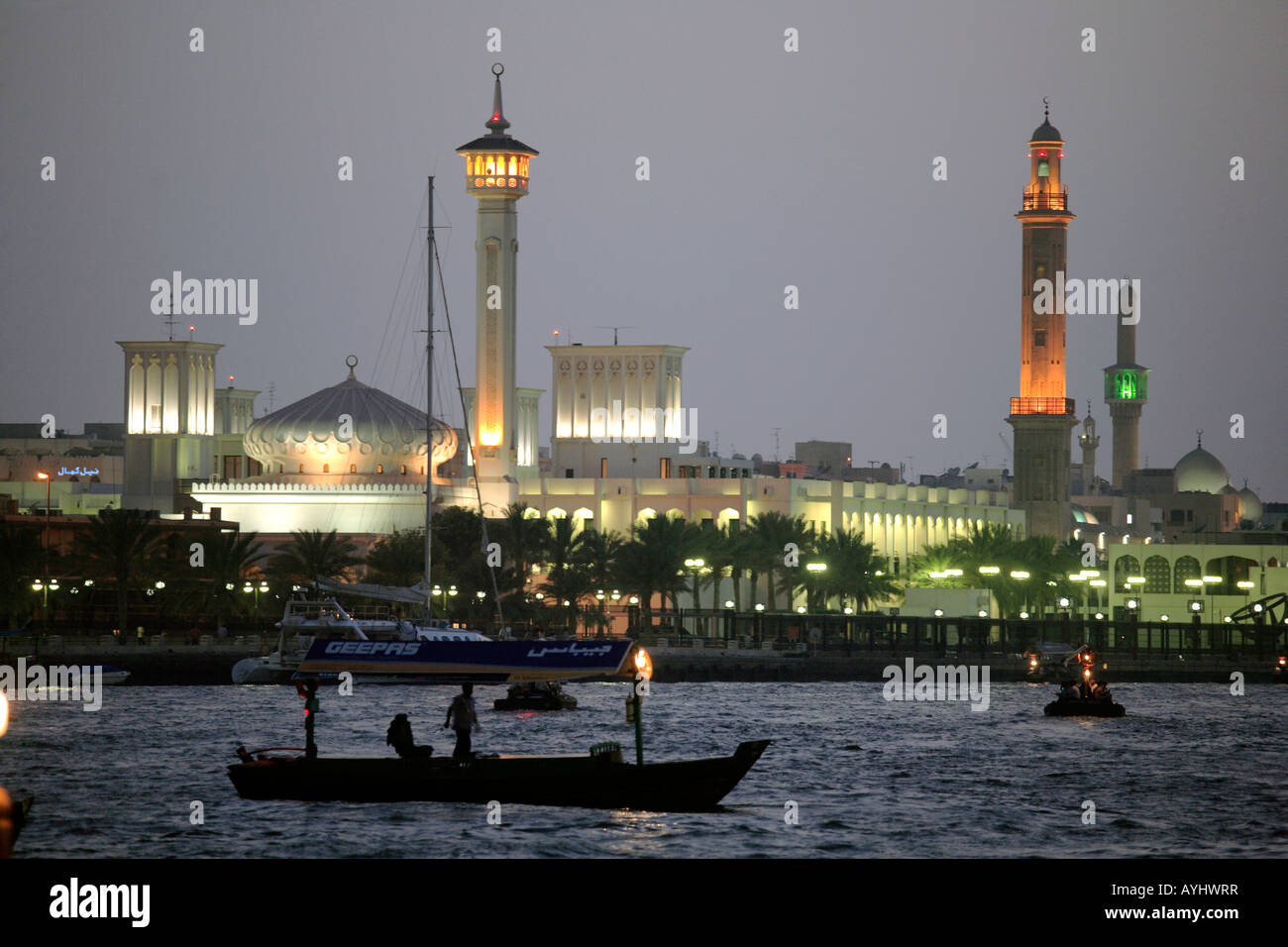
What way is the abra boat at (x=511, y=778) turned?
to the viewer's right
